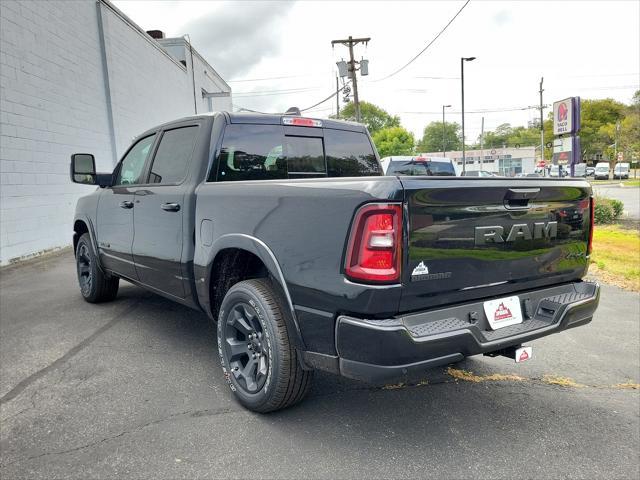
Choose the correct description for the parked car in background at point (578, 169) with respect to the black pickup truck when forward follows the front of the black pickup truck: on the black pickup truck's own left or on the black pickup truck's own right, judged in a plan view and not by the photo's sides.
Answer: on the black pickup truck's own right

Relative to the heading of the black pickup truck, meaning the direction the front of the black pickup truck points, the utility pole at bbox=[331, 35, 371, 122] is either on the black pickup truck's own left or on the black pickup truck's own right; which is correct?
on the black pickup truck's own right

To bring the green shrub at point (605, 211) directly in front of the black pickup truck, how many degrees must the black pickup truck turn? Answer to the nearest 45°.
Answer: approximately 90° to its right

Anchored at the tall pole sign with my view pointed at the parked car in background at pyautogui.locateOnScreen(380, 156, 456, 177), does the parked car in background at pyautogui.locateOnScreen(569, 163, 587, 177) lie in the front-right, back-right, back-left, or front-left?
back-right

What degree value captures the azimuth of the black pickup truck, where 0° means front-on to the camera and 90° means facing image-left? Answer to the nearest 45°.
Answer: approximately 135°

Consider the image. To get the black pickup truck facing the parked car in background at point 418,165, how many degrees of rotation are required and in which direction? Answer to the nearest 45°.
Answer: approximately 45° to its right

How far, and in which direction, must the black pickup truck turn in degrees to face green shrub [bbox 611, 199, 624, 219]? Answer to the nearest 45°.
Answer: approximately 90° to its right
